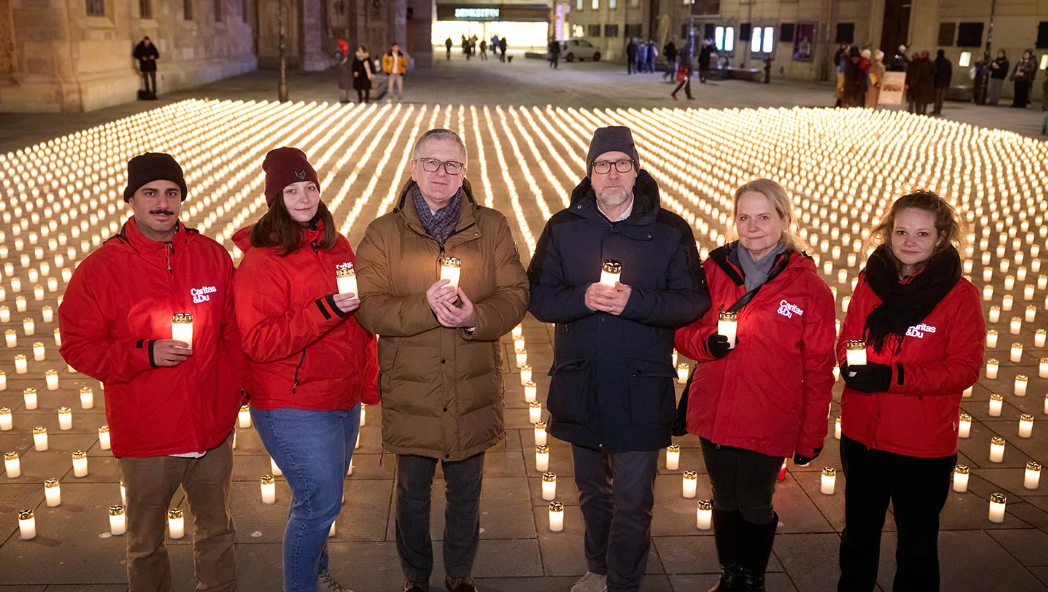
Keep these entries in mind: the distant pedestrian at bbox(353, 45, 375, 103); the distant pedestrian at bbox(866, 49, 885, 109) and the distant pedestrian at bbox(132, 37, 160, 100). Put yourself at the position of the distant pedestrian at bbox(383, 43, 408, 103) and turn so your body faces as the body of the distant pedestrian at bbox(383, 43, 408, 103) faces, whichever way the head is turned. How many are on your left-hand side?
1

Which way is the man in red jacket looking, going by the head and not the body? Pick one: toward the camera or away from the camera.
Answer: toward the camera

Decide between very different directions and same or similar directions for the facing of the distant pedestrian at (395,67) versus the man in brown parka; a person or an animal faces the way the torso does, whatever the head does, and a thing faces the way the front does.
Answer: same or similar directions

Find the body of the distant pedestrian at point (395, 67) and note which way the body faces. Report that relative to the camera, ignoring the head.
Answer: toward the camera

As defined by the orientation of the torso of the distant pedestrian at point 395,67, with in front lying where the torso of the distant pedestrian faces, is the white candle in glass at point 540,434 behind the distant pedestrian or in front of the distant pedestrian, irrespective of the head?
in front

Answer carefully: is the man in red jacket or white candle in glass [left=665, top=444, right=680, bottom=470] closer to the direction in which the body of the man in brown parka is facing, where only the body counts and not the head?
the man in red jacket

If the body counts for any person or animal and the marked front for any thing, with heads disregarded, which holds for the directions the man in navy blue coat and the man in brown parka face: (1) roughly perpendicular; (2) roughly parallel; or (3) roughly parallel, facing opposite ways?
roughly parallel

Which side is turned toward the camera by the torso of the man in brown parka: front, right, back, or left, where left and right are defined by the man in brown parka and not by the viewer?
front

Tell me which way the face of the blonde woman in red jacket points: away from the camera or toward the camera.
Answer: toward the camera

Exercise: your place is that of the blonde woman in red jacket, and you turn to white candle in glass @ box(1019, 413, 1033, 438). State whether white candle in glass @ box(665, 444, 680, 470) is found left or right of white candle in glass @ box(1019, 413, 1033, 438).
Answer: left

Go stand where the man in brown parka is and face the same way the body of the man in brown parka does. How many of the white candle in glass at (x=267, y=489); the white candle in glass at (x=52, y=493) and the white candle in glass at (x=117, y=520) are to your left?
0

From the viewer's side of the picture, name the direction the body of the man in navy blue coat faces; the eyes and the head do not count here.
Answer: toward the camera

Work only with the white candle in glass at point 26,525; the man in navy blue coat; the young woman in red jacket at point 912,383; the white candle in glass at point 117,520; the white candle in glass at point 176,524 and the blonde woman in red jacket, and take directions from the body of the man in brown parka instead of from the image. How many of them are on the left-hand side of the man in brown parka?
3

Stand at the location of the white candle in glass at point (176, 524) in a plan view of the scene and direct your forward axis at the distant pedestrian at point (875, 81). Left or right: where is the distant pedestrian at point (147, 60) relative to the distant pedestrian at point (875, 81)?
left
